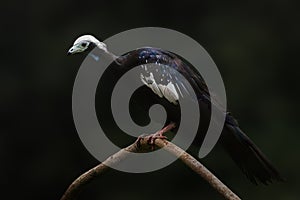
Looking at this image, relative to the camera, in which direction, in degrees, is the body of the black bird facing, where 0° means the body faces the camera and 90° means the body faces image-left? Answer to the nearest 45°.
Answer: approximately 90°
